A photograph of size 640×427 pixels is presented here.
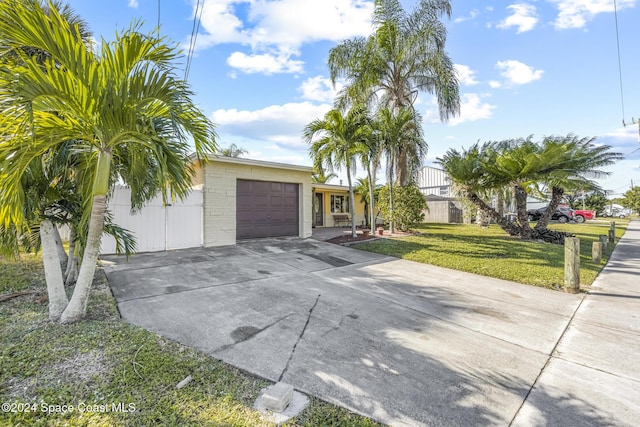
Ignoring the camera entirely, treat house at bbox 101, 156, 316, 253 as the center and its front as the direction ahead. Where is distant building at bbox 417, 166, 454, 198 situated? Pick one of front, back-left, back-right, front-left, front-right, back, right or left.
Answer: left

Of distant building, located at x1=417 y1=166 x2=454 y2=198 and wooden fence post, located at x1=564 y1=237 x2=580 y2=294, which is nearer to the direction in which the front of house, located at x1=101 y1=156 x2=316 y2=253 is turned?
the wooden fence post

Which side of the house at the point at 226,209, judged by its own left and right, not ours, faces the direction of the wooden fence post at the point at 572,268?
front

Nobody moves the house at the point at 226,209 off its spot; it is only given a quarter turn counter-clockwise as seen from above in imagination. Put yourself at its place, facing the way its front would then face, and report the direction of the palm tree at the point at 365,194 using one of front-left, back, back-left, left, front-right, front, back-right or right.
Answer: front
